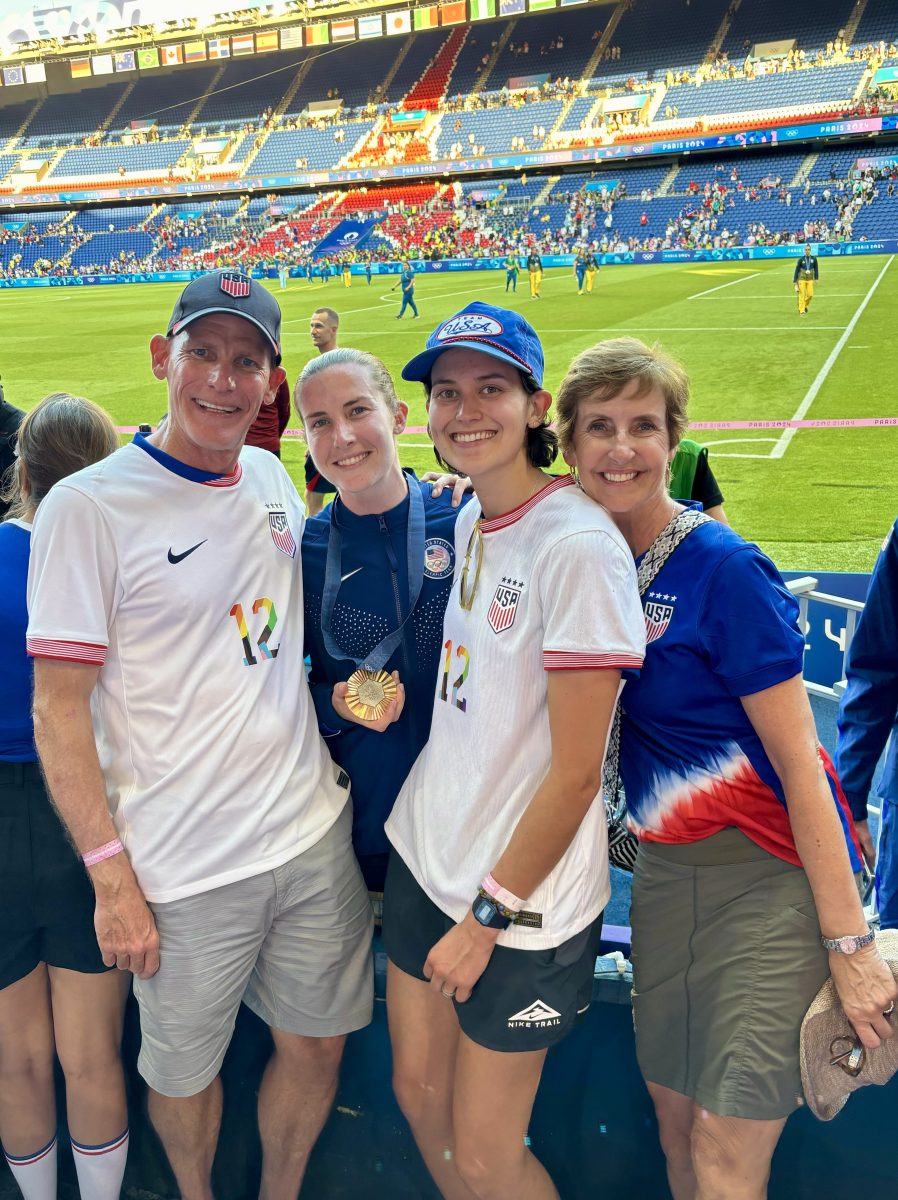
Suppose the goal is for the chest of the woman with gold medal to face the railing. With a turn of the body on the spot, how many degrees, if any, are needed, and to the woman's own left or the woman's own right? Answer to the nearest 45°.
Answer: approximately 135° to the woman's own left

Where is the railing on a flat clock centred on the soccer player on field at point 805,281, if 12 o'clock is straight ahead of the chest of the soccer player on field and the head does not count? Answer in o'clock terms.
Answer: The railing is roughly at 12 o'clock from the soccer player on field.

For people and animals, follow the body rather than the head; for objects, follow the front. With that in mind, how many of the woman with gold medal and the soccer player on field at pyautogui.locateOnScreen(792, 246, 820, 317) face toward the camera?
2

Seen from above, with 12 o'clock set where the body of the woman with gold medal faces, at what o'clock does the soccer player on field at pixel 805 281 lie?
The soccer player on field is roughly at 7 o'clock from the woman with gold medal.

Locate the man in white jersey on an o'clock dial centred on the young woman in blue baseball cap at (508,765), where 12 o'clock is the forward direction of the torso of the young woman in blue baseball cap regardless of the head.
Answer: The man in white jersey is roughly at 2 o'clock from the young woman in blue baseball cap.

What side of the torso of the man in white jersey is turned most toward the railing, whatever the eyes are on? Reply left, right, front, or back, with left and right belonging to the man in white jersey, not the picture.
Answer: left

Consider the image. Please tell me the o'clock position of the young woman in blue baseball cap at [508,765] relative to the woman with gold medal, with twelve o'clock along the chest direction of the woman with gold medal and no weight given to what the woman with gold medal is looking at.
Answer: The young woman in blue baseball cap is roughly at 11 o'clock from the woman with gold medal.

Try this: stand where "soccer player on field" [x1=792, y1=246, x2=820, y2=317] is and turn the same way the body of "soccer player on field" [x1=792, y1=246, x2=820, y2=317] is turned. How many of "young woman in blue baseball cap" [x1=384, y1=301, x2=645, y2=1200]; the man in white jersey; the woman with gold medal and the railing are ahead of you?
4

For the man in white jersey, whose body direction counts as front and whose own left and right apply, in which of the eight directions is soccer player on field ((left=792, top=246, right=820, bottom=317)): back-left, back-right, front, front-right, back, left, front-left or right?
left

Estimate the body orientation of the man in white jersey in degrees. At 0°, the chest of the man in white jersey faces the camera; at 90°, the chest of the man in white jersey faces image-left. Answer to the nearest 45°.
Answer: approximately 315°

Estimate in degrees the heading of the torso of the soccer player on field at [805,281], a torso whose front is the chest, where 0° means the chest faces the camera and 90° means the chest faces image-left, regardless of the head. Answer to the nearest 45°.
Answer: approximately 0°
